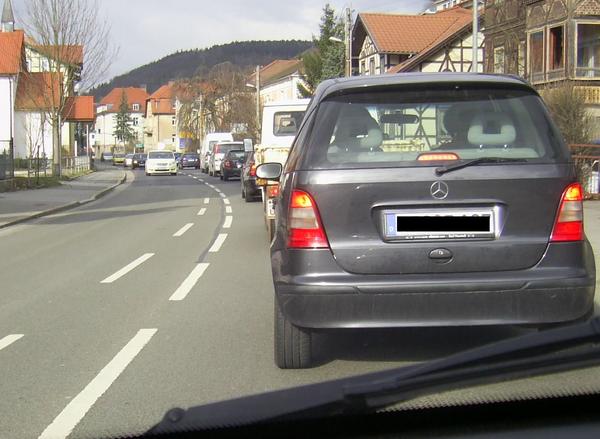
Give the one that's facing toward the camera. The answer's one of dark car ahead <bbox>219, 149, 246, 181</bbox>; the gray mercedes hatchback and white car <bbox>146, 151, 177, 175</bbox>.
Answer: the white car

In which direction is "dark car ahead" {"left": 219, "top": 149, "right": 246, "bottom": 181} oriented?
away from the camera

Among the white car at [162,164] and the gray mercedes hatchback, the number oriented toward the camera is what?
1

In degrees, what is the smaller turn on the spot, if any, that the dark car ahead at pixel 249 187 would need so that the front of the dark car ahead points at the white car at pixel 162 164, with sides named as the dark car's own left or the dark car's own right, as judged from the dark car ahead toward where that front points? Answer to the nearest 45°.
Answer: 0° — it already faces it

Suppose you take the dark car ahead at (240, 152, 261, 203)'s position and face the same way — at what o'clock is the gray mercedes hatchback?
The gray mercedes hatchback is roughly at 6 o'clock from the dark car ahead.

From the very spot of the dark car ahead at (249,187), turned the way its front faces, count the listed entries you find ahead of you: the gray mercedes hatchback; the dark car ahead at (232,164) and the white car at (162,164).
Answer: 2

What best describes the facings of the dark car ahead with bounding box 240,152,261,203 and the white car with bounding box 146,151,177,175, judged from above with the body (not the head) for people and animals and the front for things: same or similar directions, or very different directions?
very different directions

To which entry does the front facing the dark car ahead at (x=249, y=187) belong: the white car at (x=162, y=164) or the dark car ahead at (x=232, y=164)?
the white car

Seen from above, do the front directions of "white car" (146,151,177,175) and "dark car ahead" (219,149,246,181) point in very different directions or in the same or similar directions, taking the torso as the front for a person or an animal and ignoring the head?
very different directions

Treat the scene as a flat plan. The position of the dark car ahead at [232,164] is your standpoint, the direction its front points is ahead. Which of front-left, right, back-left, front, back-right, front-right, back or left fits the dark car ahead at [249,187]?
back

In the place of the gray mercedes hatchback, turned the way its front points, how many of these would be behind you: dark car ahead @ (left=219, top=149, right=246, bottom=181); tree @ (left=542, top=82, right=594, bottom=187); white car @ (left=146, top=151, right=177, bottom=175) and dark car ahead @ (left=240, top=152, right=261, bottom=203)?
0

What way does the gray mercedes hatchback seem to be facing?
away from the camera

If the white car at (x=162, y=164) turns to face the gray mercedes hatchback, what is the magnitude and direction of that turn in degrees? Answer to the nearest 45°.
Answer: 0° — it already faces it

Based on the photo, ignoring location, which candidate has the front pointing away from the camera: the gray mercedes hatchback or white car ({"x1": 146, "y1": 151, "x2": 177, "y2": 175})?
the gray mercedes hatchback

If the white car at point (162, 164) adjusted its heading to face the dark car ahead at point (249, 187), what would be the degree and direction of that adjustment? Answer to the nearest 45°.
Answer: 0° — it already faces it

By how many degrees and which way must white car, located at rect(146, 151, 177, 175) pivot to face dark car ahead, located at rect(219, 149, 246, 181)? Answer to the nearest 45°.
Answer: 0° — it already faces it

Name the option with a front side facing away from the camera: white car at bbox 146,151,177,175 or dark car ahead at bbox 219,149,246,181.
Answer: the dark car ahead

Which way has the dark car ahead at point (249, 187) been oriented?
away from the camera

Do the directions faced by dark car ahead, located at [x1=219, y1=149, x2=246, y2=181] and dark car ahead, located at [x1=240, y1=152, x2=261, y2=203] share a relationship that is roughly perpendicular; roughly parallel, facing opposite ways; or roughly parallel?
roughly parallel

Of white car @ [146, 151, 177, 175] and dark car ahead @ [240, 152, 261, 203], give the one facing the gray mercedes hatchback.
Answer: the white car

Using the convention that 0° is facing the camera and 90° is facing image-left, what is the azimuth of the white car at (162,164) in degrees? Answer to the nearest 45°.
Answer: approximately 0°

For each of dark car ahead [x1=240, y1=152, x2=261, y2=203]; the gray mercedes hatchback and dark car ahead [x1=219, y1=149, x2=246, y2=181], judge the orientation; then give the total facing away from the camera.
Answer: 3

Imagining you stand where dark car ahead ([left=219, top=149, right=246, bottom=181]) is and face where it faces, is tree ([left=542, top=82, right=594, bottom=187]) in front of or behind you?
behind
